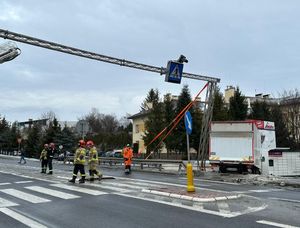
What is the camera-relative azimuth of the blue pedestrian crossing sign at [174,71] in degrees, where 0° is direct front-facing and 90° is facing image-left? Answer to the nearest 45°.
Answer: approximately 315°

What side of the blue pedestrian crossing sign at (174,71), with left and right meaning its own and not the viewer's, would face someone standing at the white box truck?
left
